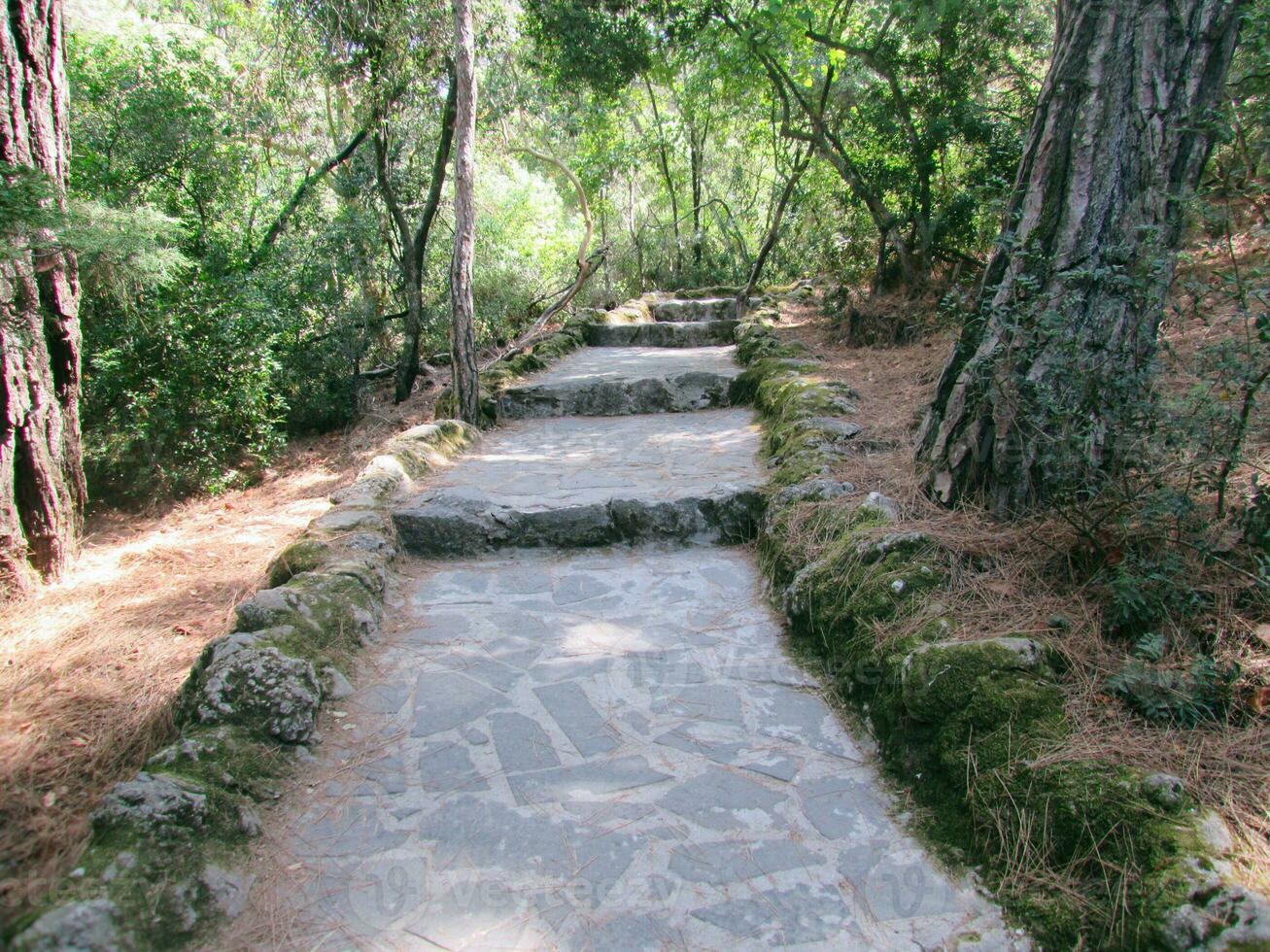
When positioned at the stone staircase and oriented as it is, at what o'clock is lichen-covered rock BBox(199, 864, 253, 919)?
The lichen-covered rock is roughly at 2 o'clock from the stone staircase.

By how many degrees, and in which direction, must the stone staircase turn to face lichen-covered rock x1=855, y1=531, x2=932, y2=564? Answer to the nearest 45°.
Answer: approximately 135° to its left

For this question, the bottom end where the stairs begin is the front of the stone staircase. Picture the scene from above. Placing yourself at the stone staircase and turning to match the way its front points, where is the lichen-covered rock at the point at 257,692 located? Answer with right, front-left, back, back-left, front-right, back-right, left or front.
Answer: right

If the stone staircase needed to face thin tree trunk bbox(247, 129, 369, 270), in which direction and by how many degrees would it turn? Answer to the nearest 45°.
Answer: approximately 135° to its right

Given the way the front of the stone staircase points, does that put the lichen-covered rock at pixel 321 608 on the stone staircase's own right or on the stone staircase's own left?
on the stone staircase's own right

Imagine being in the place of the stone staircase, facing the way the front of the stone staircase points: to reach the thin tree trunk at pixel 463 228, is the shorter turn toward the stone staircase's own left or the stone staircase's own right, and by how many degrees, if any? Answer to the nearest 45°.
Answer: approximately 180°

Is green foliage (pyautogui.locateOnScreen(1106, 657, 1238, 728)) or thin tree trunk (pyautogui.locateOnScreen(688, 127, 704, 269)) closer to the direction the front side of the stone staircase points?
the green foliage

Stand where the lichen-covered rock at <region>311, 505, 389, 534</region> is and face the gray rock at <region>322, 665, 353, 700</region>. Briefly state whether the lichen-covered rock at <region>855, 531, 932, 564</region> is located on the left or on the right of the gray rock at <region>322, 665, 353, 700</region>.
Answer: left

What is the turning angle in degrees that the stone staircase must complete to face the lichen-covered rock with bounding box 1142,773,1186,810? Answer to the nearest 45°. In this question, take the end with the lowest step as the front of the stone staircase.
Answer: approximately 45° to its left

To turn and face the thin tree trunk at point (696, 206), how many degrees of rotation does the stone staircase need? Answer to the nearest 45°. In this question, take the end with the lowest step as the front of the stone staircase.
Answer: approximately 180°

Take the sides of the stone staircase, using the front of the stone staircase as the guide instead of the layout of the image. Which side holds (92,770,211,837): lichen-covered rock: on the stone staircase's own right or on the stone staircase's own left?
on the stone staircase's own right

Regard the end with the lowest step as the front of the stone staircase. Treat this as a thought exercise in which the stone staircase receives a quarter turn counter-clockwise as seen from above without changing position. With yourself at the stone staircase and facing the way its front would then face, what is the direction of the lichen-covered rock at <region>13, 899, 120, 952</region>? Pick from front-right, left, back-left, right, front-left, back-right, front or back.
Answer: back-right

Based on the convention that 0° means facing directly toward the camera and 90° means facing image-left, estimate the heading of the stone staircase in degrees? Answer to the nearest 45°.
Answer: approximately 0°

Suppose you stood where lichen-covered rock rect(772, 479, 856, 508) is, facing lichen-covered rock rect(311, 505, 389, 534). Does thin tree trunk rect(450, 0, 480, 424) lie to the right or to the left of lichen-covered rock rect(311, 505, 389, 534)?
right
